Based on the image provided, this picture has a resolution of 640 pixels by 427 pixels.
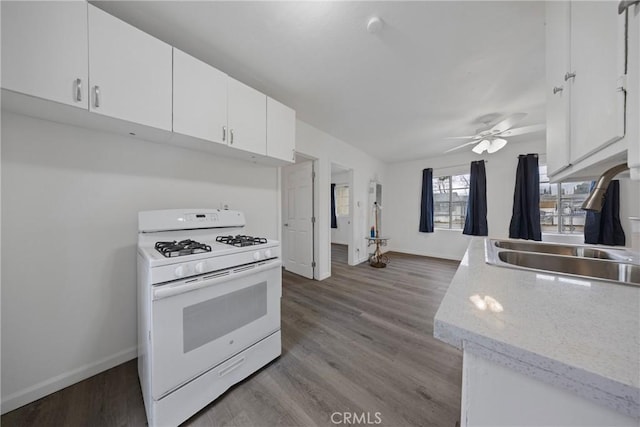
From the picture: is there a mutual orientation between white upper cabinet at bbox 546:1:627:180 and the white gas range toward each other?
yes

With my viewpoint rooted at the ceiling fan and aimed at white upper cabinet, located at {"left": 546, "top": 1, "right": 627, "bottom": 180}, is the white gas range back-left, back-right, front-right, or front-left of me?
front-right

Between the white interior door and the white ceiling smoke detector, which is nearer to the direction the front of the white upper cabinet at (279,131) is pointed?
the white ceiling smoke detector

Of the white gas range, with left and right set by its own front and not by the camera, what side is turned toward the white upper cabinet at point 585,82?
front

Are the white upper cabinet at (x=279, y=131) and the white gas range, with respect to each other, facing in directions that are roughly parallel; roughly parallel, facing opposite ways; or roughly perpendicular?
roughly parallel

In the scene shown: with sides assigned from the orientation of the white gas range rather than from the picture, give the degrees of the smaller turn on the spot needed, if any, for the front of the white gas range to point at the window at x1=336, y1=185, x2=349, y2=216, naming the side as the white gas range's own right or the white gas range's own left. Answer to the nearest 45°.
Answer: approximately 90° to the white gas range's own left

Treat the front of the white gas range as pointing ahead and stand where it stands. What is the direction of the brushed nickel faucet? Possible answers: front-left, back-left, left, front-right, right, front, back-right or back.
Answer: front

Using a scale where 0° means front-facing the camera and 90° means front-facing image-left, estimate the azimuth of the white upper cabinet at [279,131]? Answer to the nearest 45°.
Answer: approximately 315°

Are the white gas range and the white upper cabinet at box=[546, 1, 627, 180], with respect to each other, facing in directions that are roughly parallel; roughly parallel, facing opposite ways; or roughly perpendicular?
roughly parallel, facing opposite ways

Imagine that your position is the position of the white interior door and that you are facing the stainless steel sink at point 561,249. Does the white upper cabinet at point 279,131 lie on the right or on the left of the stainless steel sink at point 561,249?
right

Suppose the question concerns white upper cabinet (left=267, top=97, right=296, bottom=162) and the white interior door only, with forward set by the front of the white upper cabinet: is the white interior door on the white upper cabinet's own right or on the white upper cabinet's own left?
on the white upper cabinet's own left
